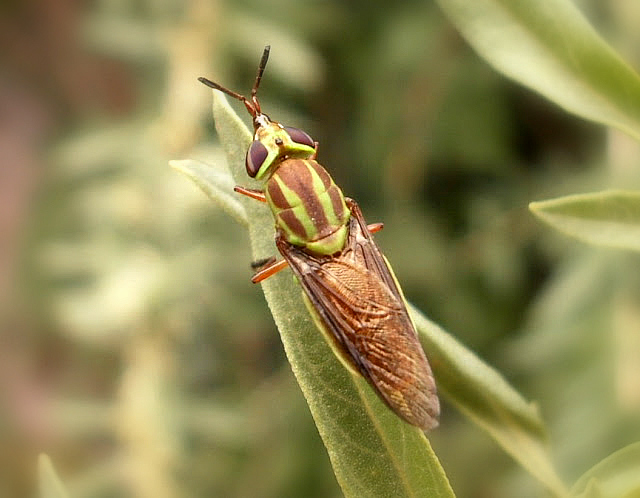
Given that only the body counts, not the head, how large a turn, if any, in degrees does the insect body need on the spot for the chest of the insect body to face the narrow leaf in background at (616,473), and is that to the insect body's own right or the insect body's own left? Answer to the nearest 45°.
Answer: approximately 180°

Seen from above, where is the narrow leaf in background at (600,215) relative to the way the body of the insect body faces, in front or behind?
behind

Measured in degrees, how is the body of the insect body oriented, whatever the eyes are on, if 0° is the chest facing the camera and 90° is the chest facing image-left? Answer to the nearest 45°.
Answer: approximately 135°
